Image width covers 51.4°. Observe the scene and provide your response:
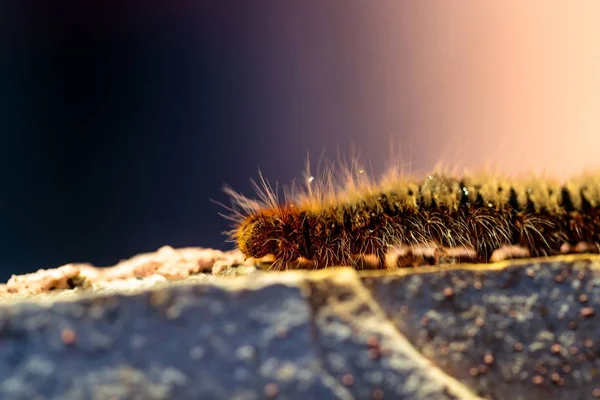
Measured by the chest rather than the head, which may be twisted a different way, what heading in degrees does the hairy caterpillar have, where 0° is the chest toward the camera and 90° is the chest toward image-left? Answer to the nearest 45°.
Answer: approximately 90°

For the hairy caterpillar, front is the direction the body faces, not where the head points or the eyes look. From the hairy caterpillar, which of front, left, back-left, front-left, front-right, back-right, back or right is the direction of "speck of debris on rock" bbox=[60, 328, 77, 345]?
front-left
